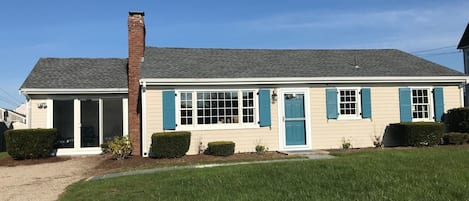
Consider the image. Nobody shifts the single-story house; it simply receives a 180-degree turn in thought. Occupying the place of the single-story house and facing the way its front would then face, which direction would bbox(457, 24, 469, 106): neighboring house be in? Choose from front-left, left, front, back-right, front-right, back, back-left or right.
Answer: front-right

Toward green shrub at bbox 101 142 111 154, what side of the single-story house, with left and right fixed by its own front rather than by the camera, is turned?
right

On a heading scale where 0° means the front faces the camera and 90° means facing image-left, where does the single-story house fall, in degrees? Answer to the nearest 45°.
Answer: approximately 0°

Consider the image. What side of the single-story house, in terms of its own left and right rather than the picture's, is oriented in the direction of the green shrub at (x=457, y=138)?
left

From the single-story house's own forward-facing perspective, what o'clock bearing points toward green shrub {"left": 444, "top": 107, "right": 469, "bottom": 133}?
The green shrub is roughly at 9 o'clock from the single-story house.

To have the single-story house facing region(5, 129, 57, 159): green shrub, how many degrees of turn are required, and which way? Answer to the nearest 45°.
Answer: approximately 90° to its right

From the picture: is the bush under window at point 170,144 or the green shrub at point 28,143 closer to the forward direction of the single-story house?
the bush under window
